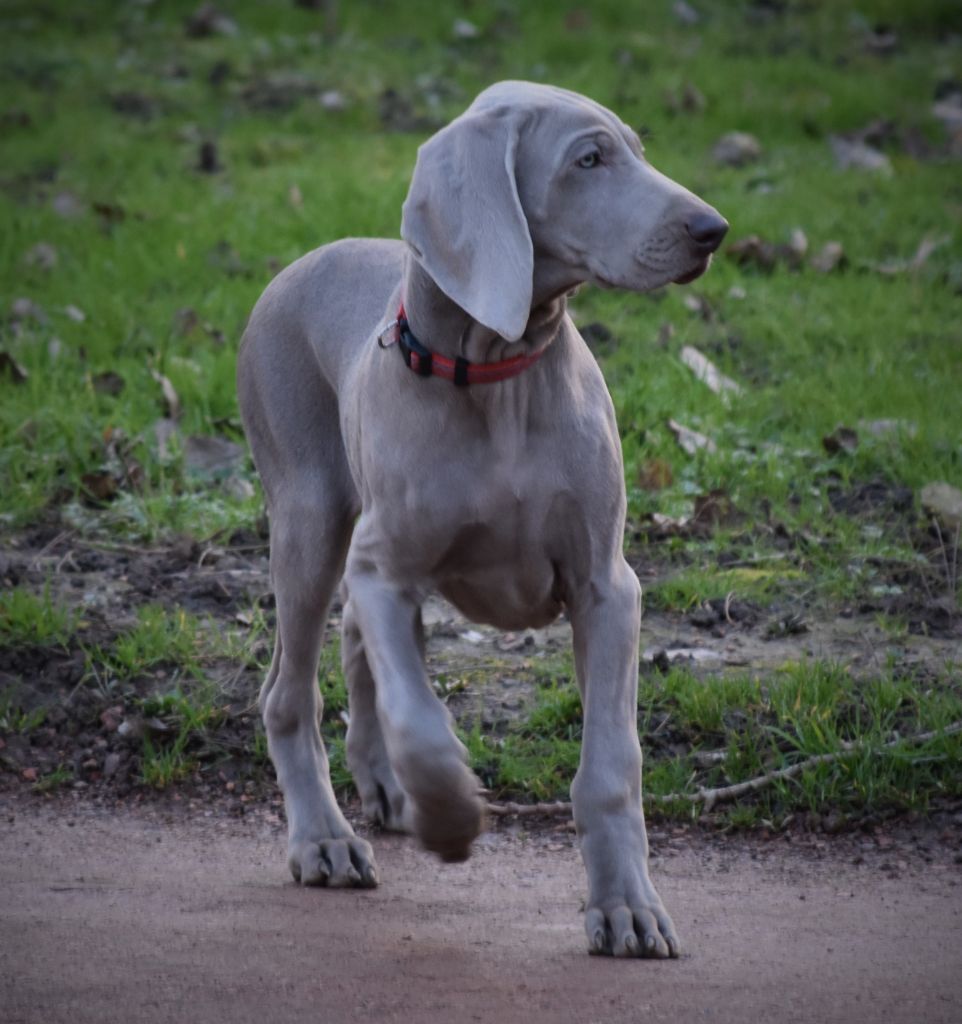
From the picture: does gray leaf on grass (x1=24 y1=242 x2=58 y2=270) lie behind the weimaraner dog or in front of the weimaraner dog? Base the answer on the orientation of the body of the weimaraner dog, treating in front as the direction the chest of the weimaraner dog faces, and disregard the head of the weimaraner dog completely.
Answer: behind

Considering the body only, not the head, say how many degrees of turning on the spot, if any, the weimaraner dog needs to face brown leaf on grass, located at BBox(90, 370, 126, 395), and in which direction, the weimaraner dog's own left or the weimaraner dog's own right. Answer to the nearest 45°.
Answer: approximately 180°

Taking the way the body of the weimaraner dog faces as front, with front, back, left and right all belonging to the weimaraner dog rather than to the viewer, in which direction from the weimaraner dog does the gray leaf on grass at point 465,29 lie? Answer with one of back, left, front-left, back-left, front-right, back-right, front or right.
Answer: back-left

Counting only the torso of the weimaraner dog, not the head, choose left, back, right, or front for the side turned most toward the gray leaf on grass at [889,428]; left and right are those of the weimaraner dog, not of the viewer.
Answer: left

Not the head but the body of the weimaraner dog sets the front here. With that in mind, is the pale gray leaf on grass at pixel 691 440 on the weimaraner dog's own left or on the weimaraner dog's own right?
on the weimaraner dog's own left

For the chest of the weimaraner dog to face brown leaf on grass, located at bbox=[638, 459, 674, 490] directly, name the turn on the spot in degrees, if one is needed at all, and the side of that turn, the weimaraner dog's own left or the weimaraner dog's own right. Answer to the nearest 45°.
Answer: approximately 135° to the weimaraner dog's own left

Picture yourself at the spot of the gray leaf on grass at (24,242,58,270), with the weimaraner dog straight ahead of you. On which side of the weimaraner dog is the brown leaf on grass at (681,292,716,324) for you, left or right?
left

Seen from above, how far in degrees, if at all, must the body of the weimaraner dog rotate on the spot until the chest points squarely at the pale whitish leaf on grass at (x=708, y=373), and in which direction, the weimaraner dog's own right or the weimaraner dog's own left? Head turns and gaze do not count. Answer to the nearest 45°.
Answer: approximately 135° to the weimaraner dog's own left

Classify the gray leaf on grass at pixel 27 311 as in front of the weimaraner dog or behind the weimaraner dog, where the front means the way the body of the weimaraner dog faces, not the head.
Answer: behind

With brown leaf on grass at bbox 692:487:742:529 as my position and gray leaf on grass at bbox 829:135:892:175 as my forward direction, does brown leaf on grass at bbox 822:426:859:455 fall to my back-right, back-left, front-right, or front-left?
front-right
